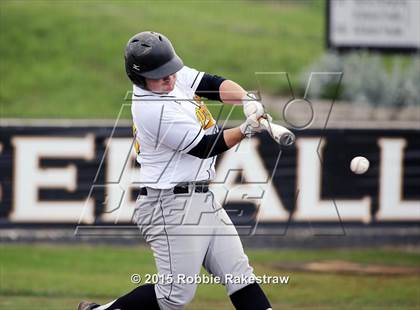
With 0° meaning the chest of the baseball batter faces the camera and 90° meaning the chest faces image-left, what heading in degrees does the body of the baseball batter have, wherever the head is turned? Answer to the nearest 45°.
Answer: approximately 315°
